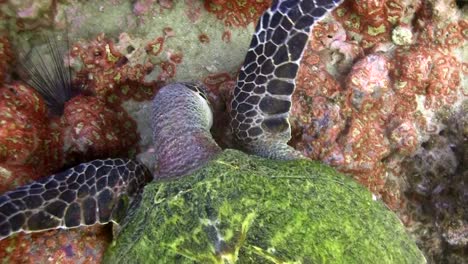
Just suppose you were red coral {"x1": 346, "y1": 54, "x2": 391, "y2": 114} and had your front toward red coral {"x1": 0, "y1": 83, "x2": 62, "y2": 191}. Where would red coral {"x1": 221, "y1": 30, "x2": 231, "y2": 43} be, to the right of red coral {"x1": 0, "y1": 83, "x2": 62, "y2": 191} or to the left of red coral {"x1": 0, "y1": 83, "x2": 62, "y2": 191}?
right

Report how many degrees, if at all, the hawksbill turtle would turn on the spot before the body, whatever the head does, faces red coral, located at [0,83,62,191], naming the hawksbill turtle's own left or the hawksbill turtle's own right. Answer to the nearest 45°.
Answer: approximately 45° to the hawksbill turtle's own left

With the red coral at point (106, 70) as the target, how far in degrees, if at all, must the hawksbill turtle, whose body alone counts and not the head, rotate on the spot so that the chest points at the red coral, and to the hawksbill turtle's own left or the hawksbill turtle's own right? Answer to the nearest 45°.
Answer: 0° — it already faces it

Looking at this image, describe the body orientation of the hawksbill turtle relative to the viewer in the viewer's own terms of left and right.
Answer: facing away from the viewer and to the left of the viewer

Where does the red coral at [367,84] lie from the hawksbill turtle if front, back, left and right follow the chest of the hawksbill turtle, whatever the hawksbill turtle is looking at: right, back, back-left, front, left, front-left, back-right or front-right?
right

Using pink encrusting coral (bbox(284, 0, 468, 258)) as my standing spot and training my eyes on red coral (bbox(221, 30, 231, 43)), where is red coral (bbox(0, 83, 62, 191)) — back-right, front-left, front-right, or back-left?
front-left

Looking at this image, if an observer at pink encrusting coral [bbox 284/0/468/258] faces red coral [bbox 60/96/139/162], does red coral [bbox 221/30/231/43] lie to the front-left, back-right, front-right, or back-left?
front-right
